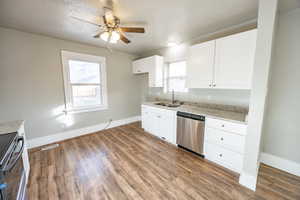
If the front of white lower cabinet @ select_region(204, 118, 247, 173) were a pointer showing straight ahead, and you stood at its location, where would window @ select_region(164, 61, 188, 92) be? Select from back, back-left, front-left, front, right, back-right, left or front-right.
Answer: right

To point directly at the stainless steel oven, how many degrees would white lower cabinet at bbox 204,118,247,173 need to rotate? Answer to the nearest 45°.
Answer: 0° — it already faces it

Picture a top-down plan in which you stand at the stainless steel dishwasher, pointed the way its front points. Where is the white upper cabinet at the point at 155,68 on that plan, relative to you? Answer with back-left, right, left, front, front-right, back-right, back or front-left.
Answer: right

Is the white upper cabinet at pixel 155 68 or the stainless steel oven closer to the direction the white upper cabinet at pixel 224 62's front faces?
the stainless steel oven

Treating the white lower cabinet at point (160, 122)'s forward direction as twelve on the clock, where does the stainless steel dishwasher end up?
The stainless steel dishwasher is roughly at 9 o'clock from the white lower cabinet.

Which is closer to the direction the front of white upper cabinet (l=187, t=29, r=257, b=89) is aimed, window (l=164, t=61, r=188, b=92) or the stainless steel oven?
the stainless steel oven

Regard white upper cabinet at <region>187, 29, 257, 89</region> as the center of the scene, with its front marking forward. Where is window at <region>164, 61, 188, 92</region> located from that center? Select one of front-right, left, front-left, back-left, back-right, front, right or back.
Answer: right

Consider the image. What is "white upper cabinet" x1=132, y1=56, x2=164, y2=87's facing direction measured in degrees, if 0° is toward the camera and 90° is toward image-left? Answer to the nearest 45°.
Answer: approximately 45°

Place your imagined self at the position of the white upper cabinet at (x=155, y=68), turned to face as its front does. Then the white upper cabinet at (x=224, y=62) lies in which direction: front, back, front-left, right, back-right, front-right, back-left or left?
left

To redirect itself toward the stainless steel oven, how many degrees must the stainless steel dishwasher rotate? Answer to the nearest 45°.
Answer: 0° — it already faces it

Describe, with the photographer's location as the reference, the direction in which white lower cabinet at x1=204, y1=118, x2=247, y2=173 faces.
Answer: facing the viewer and to the left of the viewer
